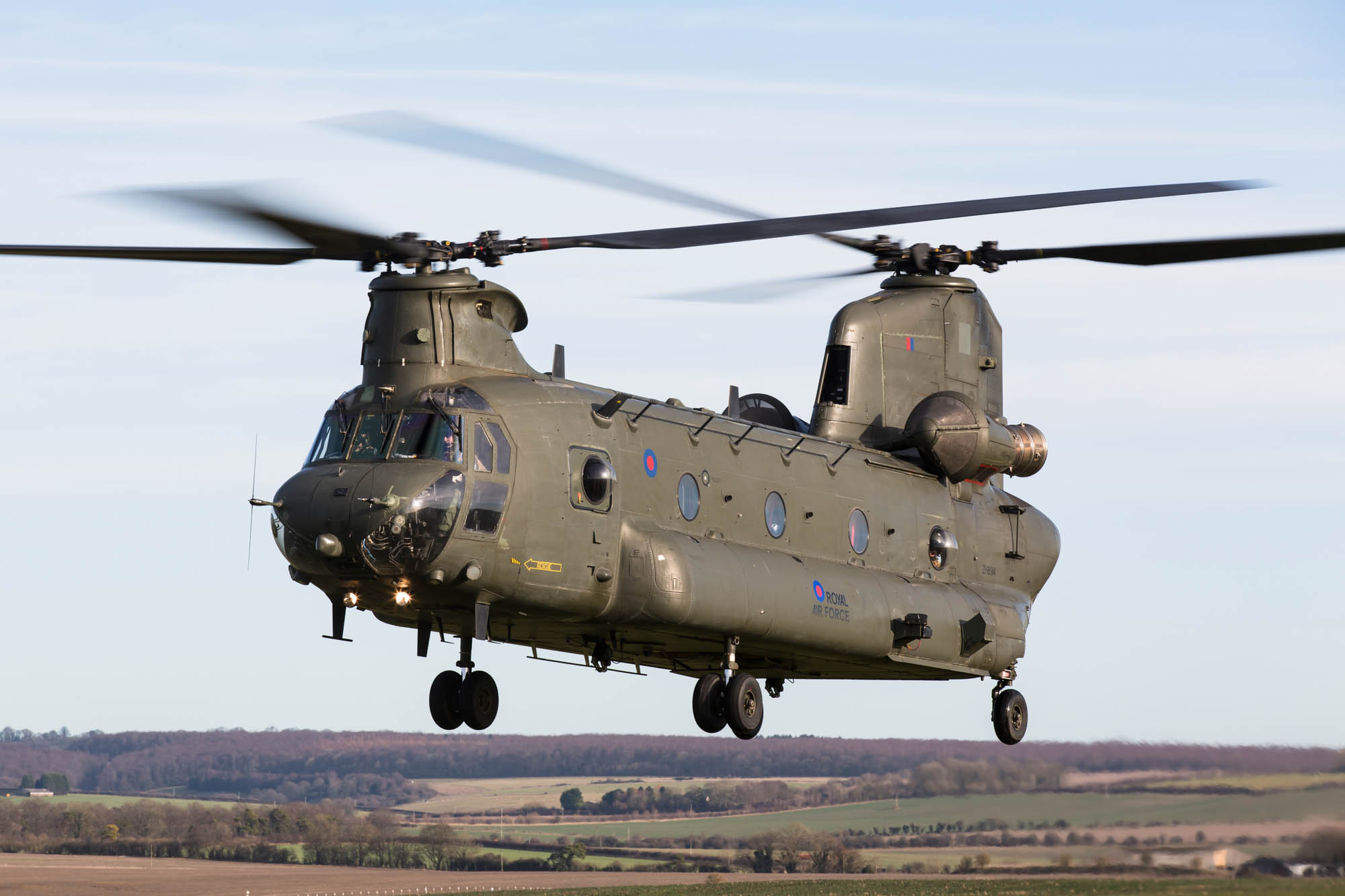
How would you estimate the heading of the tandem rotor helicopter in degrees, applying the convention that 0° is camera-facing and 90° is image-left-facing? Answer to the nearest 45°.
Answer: approximately 45°
